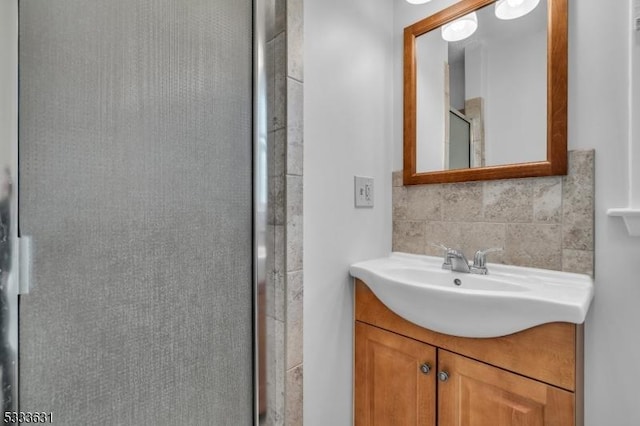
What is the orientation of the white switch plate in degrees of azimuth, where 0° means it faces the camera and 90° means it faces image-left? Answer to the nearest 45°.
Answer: approximately 315°

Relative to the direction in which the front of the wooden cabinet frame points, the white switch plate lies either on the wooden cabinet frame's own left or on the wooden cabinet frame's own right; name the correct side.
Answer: on the wooden cabinet frame's own right

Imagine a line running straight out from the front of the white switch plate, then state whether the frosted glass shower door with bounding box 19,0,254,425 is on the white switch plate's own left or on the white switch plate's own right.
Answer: on the white switch plate's own right
